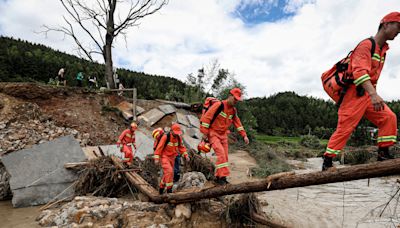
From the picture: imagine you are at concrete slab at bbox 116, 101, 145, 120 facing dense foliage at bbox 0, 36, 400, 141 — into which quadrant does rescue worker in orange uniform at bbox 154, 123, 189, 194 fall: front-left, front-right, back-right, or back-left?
back-right

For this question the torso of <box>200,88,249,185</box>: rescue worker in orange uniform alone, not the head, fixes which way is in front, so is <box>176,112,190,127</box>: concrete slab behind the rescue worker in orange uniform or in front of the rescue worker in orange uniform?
behind

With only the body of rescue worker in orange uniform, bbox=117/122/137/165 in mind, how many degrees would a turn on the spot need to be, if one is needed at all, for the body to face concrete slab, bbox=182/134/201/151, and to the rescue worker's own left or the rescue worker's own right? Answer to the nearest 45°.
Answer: approximately 90° to the rescue worker's own left

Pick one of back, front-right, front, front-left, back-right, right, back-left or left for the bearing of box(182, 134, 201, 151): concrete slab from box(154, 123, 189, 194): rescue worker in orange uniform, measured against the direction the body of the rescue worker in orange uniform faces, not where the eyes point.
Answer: back-left

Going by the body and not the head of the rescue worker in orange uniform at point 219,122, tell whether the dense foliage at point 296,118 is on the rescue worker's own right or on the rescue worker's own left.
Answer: on the rescue worker's own left
